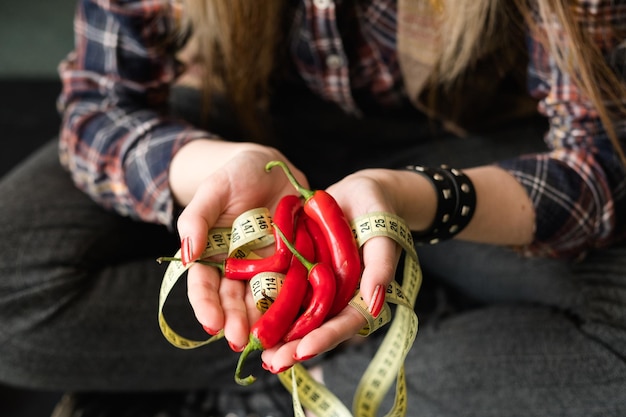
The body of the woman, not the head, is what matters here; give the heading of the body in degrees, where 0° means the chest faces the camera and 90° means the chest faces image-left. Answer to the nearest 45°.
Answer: approximately 0°
